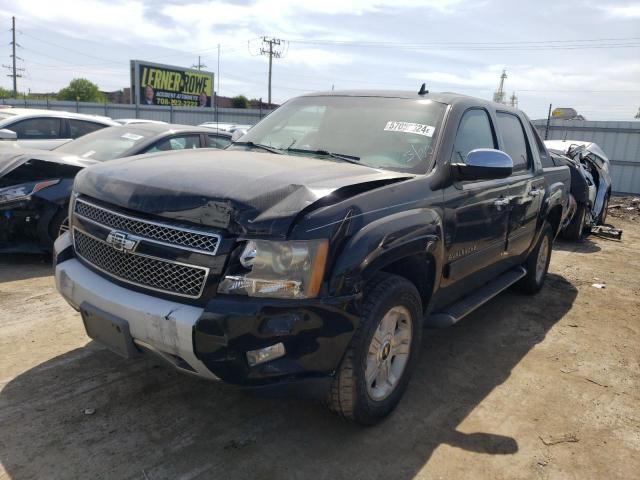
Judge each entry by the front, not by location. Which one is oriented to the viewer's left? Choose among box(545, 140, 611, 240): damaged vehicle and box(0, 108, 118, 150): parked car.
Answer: the parked car

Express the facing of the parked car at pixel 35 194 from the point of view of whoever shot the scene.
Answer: facing the viewer and to the left of the viewer

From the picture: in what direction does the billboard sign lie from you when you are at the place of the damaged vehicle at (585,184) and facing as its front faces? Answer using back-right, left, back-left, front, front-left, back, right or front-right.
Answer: back

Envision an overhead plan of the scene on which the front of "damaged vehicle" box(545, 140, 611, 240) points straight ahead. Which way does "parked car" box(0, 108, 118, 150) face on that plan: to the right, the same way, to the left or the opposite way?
to the right

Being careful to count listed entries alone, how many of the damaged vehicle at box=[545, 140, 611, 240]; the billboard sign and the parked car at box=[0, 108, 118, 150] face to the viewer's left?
1

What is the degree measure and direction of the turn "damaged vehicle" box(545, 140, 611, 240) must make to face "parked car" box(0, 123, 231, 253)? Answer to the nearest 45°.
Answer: approximately 90° to its right

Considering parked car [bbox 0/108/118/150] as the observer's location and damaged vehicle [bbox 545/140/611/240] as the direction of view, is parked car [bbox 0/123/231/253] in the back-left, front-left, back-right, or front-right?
front-right

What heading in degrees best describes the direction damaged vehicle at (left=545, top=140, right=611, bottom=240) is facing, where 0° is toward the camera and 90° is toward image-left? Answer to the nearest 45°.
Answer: approximately 315°

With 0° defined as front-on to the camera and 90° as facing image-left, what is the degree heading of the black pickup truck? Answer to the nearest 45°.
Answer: approximately 45°

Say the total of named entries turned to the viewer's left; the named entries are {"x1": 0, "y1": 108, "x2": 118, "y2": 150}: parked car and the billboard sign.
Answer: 1

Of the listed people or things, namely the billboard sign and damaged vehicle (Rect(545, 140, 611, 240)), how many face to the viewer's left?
0

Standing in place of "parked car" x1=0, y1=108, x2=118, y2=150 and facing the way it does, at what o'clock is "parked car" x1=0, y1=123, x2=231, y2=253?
"parked car" x1=0, y1=123, x2=231, y2=253 is roughly at 9 o'clock from "parked car" x1=0, y1=108, x2=118, y2=150.

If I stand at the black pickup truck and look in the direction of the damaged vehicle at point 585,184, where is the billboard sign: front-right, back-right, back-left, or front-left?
front-left

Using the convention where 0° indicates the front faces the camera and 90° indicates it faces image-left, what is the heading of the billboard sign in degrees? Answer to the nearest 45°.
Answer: approximately 315°

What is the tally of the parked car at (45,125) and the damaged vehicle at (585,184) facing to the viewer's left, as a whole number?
1

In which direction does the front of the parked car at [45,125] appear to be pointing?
to the viewer's left

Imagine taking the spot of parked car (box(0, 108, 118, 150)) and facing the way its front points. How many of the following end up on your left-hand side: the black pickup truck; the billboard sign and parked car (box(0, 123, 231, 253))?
2
